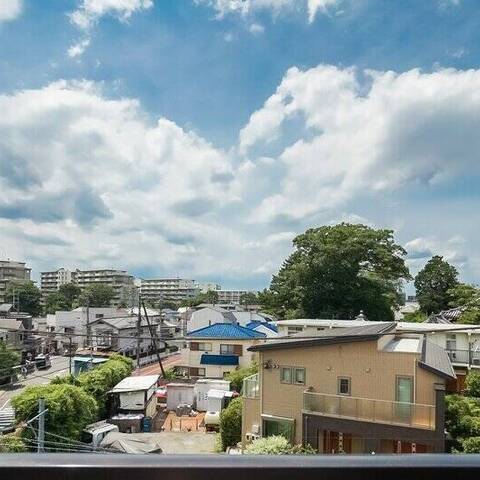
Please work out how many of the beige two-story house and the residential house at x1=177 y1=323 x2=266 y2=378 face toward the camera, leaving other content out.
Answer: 2

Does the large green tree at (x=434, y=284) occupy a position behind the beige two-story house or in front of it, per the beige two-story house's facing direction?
behind

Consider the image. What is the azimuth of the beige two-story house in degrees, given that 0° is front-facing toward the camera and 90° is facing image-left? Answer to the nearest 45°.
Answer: approximately 0°

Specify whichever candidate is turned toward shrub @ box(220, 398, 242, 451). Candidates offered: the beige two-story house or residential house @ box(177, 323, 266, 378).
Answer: the residential house

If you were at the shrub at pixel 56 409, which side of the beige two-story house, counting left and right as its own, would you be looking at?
right

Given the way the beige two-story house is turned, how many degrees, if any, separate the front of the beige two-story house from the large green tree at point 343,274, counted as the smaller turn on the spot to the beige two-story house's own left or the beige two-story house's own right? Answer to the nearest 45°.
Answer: approximately 180°
